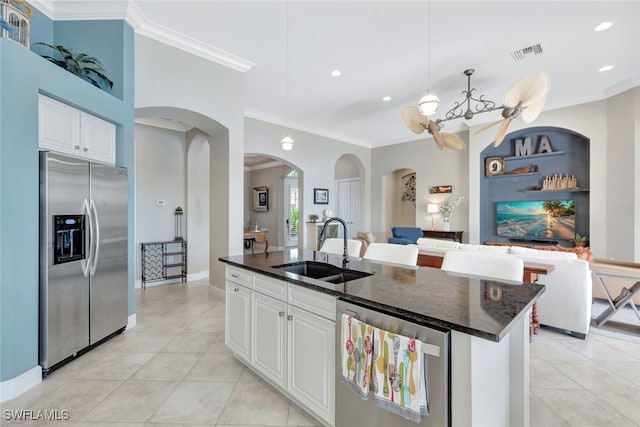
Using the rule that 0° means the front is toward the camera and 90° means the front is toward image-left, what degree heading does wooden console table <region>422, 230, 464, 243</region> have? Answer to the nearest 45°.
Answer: approximately 45°

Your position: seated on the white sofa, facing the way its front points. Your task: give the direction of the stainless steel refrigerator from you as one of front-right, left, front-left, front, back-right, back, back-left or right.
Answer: back

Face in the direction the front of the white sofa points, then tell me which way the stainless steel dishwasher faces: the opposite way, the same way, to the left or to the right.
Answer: the opposite way

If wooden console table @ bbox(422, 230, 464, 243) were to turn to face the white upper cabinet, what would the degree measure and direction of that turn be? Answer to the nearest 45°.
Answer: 0° — it already faces it

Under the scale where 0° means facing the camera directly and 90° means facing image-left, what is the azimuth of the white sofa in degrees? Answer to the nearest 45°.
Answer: approximately 225°

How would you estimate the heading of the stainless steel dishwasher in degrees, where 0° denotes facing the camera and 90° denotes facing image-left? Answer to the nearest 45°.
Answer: approximately 45°

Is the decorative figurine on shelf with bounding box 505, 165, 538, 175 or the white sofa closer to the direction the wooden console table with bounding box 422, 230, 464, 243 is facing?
the white sofa

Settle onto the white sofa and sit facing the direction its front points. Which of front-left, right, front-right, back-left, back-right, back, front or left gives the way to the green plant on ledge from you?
back
